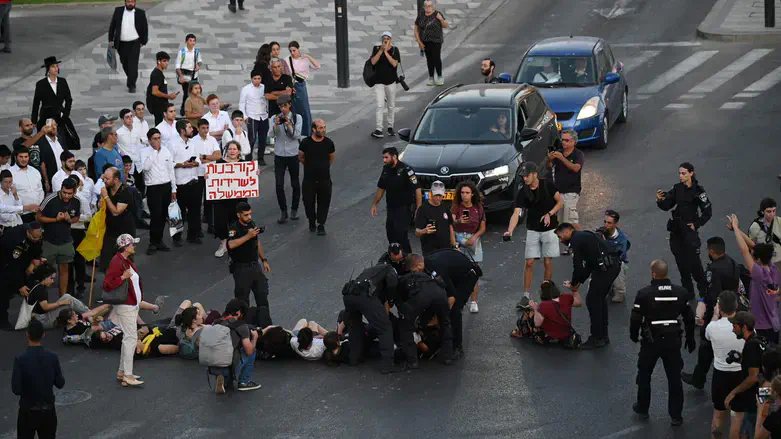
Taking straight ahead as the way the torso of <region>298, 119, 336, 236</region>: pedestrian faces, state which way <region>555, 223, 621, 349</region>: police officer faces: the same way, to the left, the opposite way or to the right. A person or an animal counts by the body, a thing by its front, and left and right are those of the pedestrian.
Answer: to the right

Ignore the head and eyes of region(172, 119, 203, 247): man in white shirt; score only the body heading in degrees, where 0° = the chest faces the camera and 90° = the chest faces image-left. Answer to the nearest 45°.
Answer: approximately 315°

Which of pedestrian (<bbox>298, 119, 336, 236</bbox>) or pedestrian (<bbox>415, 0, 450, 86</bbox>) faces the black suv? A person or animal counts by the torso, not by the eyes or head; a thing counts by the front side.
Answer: pedestrian (<bbox>415, 0, 450, 86</bbox>)

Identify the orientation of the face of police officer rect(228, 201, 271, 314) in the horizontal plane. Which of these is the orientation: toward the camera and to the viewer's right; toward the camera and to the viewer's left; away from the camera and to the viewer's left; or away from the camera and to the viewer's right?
toward the camera and to the viewer's right

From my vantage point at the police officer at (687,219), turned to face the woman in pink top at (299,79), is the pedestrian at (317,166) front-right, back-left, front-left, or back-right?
front-left

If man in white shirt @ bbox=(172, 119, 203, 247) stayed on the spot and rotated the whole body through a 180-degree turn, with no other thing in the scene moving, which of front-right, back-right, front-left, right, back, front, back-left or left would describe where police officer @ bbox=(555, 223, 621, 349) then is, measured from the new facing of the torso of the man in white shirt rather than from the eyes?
back

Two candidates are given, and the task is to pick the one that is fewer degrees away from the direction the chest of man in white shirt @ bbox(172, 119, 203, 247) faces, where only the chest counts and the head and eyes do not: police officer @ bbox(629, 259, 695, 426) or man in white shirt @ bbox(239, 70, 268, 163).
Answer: the police officer

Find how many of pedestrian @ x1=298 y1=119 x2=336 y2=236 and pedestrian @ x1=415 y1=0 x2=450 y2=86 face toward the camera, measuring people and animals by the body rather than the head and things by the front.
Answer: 2

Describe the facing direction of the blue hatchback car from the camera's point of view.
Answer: facing the viewer and to the left of the viewer

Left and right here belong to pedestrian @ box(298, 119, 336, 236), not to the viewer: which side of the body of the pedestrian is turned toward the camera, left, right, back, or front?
front

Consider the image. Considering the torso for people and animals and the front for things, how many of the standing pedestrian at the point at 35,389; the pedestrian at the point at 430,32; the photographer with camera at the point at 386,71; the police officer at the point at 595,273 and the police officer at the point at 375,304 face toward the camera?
2

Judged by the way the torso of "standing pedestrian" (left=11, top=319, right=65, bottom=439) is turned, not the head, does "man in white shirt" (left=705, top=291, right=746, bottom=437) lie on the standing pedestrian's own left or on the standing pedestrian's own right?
on the standing pedestrian's own right

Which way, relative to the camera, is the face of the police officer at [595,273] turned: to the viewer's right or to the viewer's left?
to the viewer's left

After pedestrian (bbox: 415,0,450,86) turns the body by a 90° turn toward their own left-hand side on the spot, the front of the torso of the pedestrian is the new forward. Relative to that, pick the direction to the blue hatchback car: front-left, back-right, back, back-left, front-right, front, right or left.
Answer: front-right

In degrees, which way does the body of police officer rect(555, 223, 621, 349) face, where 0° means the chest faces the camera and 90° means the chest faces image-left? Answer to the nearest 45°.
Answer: approximately 90°

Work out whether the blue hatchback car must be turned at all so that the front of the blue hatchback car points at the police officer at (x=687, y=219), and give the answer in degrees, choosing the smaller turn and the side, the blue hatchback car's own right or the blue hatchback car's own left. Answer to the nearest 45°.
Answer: approximately 45° to the blue hatchback car's own left

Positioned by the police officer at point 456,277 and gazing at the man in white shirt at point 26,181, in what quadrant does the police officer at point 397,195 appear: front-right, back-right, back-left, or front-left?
front-right

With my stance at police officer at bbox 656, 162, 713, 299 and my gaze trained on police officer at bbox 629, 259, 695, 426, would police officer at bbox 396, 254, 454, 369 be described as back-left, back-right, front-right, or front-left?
front-right

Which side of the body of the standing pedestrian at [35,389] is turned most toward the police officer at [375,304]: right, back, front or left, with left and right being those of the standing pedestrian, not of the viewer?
right

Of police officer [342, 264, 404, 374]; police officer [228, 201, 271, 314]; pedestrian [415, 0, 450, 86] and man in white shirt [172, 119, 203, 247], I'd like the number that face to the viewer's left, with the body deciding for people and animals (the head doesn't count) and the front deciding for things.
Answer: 0

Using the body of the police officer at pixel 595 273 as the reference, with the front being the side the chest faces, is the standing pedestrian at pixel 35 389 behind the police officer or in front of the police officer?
in front
